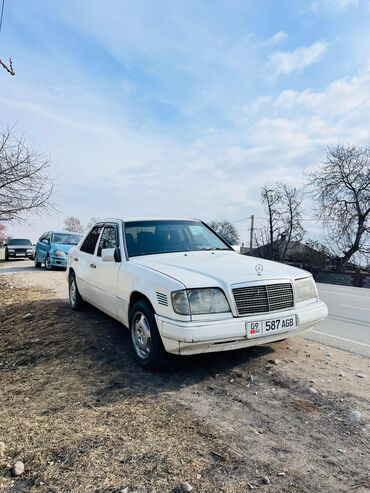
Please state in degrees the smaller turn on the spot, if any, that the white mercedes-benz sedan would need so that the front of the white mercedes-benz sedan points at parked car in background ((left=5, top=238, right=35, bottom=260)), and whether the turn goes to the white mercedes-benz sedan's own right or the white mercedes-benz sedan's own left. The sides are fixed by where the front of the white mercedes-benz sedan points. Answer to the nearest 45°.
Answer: approximately 180°

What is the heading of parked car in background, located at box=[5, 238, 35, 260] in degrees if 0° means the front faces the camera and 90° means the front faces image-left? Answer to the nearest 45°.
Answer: approximately 0°

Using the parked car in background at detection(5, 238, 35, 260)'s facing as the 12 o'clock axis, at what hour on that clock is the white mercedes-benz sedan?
The white mercedes-benz sedan is roughly at 12 o'clock from the parked car in background.

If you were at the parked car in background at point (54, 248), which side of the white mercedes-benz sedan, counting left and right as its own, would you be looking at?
back

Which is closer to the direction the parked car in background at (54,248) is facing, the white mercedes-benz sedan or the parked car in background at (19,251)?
the white mercedes-benz sedan

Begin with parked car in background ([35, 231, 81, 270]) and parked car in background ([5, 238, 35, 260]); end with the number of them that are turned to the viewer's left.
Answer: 0

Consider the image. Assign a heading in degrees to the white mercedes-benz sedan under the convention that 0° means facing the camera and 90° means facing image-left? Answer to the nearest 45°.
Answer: approximately 315°

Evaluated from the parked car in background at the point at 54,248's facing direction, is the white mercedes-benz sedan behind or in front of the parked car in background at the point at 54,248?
in front
